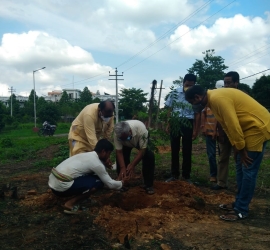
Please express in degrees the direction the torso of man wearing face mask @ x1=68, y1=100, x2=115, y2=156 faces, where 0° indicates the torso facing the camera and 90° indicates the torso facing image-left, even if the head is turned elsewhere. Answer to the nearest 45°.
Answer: approximately 315°

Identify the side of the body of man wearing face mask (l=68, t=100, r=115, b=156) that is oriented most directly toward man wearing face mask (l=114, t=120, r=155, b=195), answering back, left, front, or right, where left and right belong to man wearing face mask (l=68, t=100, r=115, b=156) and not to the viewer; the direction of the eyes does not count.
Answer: front

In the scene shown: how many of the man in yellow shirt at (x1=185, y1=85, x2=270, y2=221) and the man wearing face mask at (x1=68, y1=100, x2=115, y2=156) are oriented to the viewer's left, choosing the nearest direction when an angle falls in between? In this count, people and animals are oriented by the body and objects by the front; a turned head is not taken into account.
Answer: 1

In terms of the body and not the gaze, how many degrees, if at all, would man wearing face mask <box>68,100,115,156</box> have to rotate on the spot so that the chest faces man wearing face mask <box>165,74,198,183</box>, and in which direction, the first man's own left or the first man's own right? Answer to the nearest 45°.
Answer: approximately 45° to the first man's own left

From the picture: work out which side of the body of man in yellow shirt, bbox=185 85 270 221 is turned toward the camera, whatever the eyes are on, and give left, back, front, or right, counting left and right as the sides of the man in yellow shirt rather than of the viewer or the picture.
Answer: left

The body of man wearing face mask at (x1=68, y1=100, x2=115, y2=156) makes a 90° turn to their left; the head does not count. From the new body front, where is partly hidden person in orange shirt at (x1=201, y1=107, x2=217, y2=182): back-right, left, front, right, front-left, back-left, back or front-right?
front-right

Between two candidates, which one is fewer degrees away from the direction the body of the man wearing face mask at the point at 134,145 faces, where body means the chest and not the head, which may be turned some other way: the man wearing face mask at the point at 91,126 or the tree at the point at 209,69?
the man wearing face mask

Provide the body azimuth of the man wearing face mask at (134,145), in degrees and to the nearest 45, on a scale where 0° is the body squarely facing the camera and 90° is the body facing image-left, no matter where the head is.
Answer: approximately 45°

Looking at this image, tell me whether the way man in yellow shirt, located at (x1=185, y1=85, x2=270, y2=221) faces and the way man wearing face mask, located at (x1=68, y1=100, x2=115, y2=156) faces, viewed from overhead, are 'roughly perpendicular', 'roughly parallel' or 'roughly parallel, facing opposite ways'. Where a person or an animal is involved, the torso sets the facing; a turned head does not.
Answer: roughly parallel, facing opposite ways

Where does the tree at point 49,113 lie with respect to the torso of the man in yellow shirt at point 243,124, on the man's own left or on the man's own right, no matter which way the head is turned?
on the man's own right

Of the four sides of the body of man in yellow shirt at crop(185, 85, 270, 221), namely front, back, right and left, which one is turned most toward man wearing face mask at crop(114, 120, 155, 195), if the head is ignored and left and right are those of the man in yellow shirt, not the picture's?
front

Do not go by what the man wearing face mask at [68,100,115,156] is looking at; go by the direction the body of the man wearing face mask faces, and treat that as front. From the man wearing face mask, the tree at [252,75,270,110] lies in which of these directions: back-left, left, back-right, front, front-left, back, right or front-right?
left

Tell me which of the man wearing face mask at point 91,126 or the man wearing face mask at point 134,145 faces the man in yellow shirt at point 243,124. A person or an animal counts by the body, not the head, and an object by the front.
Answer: the man wearing face mask at point 91,126

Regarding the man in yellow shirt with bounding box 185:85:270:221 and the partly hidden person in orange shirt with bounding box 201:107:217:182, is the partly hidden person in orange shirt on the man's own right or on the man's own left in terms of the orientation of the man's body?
on the man's own right

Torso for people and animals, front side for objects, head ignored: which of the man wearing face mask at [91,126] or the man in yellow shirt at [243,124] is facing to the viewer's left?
the man in yellow shirt

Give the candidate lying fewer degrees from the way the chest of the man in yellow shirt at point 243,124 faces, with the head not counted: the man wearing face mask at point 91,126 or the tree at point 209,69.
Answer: the man wearing face mask

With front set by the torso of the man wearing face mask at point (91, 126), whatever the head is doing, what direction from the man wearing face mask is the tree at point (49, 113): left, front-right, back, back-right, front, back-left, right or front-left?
back-left
